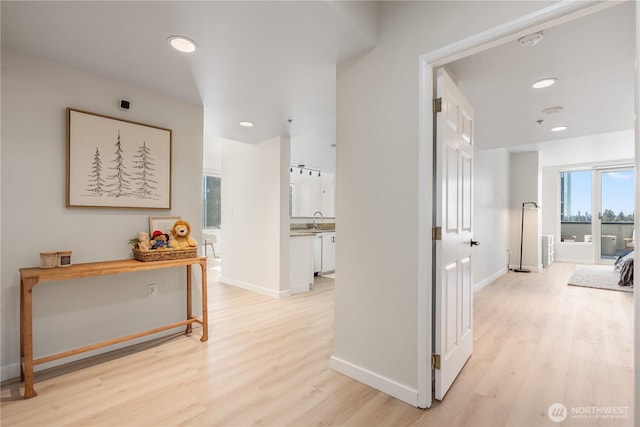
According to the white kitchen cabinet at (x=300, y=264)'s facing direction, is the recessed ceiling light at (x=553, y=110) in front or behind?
in front

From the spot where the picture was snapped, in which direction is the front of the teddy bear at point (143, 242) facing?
facing the viewer and to the right of the viewer

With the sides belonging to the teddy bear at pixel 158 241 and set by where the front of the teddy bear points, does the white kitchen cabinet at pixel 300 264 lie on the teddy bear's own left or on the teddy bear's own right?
on the teddy bear's own left

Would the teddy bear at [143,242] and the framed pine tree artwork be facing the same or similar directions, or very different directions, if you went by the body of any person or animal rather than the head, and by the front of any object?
same or similar directions

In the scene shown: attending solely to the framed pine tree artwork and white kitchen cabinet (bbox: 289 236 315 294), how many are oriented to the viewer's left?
0
